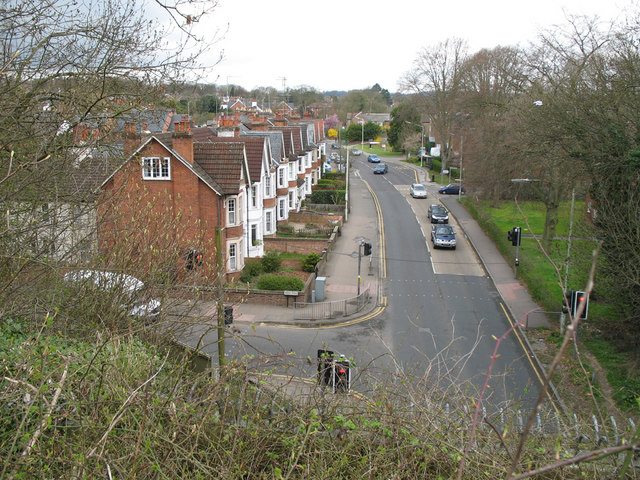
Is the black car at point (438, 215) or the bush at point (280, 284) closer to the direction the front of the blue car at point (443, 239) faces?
the bush

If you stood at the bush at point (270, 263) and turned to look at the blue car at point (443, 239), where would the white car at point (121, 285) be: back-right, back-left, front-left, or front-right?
back-right

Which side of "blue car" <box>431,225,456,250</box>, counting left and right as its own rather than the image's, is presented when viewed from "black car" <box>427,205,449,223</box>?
back

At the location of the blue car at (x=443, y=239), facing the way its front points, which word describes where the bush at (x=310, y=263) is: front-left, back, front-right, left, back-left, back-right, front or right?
front-right

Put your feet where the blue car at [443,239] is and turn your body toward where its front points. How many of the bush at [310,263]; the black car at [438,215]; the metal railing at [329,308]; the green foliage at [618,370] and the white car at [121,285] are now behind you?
1

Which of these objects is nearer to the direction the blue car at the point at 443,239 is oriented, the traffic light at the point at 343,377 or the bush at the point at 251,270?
the traffic light

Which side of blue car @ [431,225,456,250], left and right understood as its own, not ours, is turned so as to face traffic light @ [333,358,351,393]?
front

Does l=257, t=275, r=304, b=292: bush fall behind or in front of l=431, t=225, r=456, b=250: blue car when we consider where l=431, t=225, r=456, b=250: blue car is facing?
in front

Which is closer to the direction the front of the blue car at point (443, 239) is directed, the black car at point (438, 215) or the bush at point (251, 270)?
the bush

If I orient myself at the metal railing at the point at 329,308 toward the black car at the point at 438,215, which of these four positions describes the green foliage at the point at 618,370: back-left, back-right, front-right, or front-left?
back-right

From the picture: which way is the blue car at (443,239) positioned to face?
toward the camera

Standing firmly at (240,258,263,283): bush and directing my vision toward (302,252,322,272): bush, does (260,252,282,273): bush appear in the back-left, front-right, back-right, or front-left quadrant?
front-left
